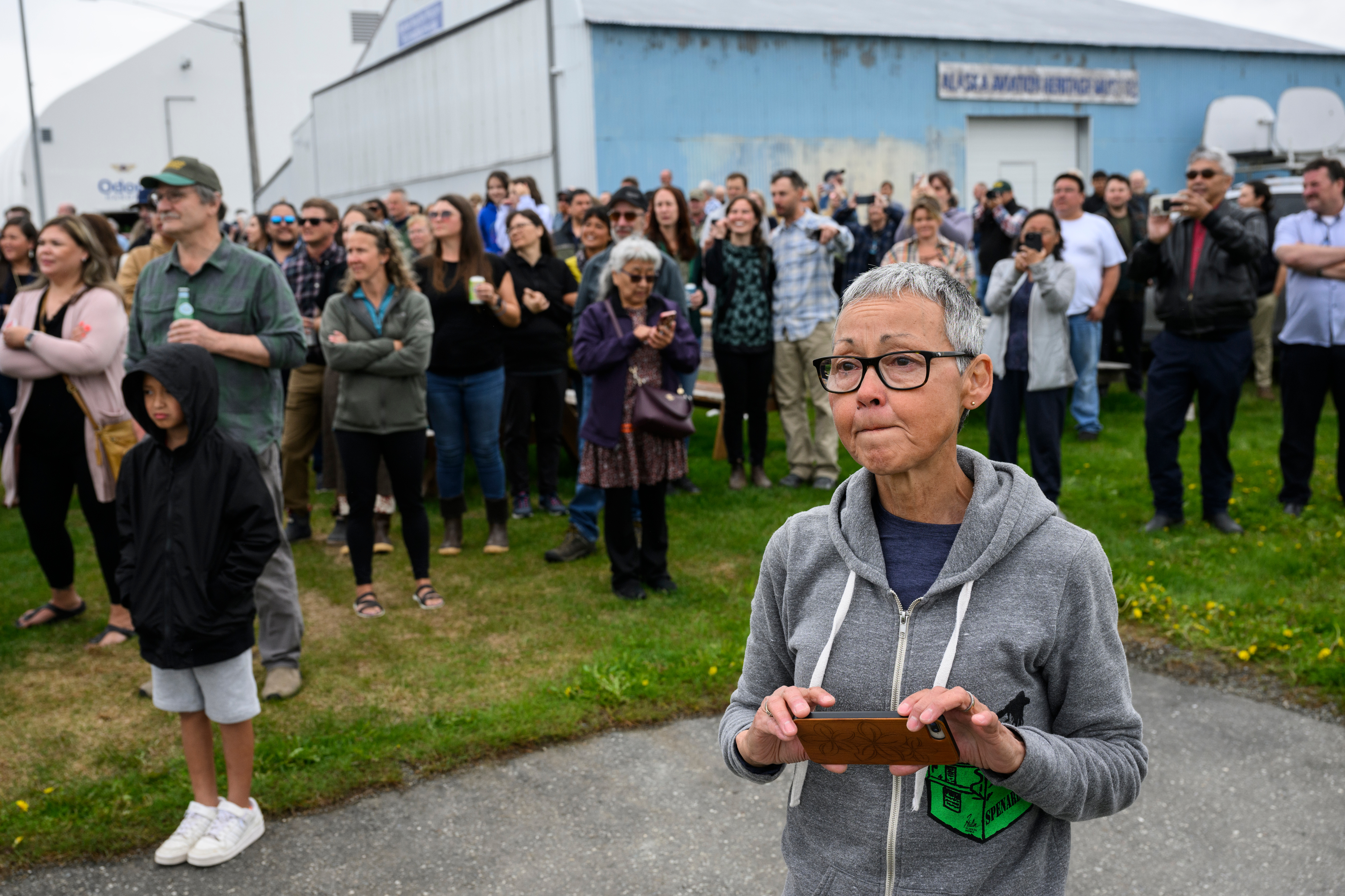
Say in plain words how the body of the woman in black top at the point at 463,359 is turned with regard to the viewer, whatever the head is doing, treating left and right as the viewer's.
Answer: facing the viewer

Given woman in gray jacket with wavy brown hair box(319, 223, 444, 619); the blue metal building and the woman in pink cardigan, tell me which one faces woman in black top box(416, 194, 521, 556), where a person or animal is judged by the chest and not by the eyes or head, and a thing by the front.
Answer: the blue metal building

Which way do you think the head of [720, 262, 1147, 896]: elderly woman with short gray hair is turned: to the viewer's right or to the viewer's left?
to the viewer's left

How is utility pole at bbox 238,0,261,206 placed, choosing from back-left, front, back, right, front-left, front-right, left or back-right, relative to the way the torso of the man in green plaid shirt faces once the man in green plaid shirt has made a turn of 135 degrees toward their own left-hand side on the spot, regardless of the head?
left

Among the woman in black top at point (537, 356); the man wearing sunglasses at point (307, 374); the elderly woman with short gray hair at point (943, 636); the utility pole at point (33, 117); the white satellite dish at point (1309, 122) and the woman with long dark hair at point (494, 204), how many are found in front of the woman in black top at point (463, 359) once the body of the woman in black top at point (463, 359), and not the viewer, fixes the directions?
1

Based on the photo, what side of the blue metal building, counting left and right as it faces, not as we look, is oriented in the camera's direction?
front

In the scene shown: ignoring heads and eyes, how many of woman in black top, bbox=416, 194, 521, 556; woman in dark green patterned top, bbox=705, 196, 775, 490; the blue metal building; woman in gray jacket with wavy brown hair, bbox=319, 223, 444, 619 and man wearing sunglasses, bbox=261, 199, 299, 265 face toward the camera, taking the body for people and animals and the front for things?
5

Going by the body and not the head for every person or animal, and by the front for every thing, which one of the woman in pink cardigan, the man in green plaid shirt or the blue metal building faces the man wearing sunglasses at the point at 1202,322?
the blue metal building

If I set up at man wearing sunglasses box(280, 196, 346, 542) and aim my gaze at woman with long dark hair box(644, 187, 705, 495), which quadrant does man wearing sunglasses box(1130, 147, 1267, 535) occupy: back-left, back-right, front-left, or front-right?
front-right

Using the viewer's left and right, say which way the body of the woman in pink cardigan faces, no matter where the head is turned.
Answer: facing the viewer and to the left of the viewer

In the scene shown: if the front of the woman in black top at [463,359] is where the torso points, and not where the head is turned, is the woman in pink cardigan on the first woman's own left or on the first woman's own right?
on the first woman's own right

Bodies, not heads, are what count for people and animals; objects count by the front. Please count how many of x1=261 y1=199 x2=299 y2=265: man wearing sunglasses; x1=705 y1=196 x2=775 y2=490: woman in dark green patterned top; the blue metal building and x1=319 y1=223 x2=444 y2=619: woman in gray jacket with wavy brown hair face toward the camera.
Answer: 4

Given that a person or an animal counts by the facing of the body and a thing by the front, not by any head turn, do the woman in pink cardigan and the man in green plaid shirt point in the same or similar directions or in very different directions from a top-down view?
same or similar directions

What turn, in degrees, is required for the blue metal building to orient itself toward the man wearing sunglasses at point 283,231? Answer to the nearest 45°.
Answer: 0° — it already faces them
